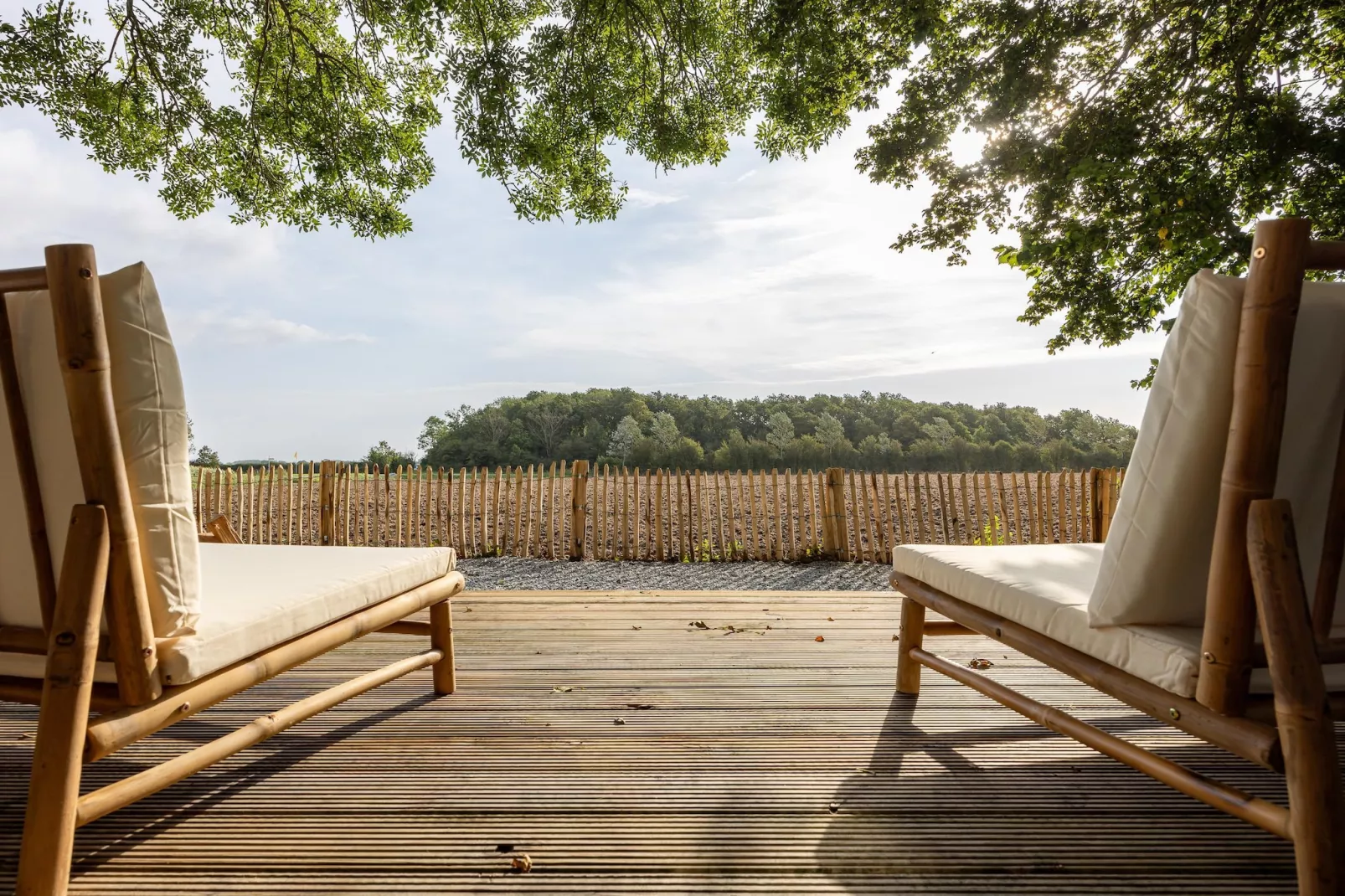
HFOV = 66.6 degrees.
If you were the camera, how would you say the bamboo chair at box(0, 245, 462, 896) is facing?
facing away from the viewer and to the right of the viewer

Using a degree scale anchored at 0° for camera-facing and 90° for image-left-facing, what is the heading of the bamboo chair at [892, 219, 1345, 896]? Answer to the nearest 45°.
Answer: approximately 135°

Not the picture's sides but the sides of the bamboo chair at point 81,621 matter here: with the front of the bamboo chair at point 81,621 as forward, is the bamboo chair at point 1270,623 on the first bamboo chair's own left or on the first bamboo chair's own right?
on the first bamboo chair's own right
